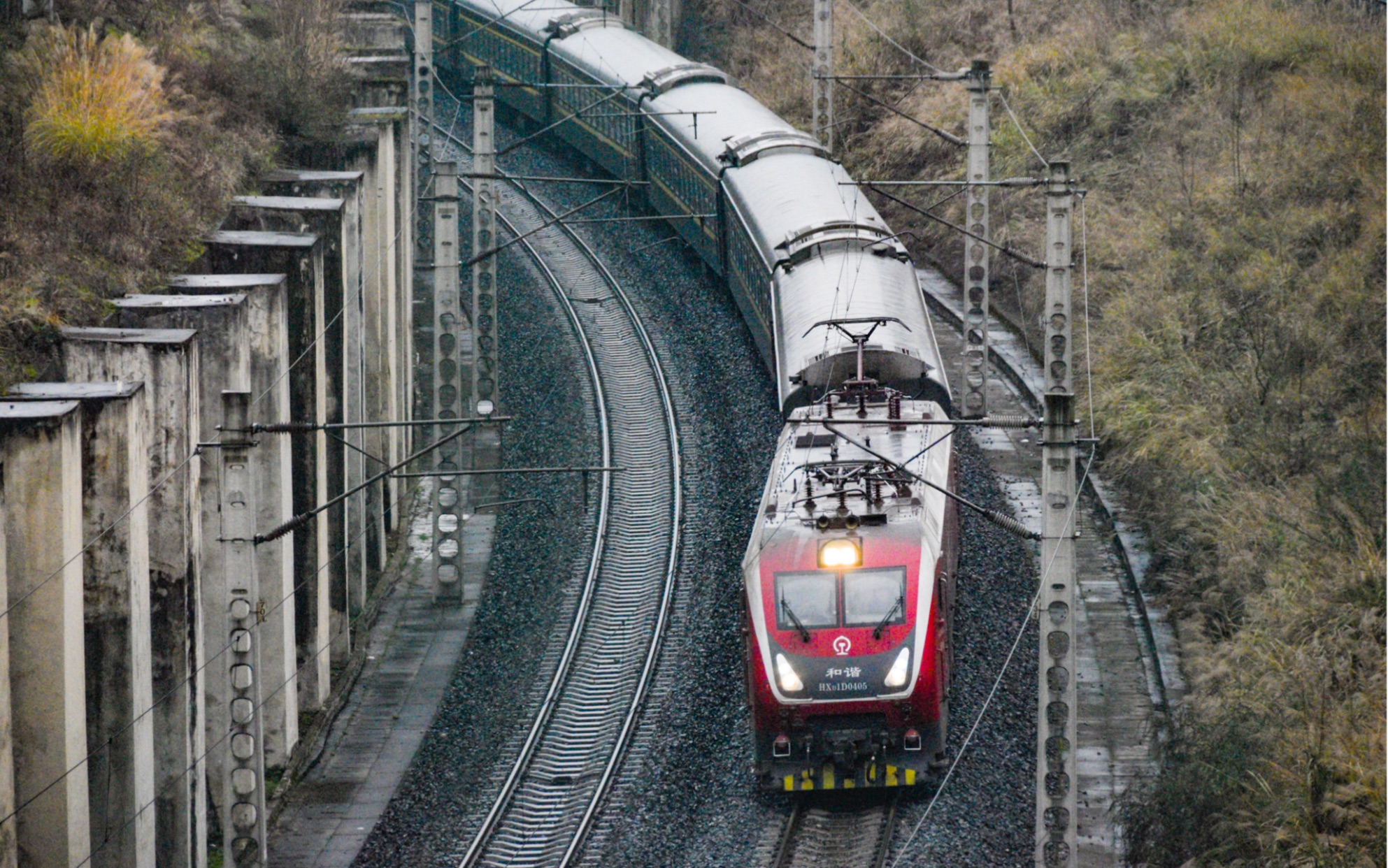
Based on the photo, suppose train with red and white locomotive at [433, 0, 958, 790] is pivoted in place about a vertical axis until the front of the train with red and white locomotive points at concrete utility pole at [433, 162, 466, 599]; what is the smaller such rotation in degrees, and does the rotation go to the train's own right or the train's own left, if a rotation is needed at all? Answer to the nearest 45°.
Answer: approximately 135° to the train's own right

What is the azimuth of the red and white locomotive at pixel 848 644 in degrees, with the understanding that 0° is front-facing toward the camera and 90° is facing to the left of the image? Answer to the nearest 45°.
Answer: approximately 0°

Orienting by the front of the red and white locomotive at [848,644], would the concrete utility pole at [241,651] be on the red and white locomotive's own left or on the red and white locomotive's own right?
on the red and white locomotive's own right

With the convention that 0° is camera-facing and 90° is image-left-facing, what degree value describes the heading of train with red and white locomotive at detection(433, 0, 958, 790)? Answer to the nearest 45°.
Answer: approximately 0°

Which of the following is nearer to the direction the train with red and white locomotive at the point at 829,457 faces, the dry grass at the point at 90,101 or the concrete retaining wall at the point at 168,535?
the concrete retaining wall

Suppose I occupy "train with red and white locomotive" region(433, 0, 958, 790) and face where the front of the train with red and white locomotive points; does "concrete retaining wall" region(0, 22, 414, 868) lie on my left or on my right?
on my right

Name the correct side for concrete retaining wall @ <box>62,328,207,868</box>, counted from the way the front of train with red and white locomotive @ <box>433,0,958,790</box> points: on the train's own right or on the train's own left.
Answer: on the train's own right

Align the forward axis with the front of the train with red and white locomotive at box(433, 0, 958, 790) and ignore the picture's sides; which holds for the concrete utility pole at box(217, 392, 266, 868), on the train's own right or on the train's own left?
on the train's own right

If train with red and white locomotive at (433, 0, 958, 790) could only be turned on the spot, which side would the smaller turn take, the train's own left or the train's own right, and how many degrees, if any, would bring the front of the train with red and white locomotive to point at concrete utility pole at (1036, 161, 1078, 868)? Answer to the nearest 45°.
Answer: approximately 45° to the train's own left

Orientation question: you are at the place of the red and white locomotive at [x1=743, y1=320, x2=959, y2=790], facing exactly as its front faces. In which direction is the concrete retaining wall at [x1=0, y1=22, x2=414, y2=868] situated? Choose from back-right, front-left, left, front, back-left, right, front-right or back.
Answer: right

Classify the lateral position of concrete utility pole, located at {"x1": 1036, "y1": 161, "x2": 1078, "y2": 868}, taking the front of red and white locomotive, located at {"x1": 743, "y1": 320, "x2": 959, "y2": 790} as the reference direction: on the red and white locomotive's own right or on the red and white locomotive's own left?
on the red and white locomotive's own left

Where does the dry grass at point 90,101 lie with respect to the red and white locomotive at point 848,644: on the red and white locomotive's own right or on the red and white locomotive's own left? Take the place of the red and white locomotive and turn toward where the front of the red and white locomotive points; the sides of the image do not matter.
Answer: on the red and white locomotive's own right
